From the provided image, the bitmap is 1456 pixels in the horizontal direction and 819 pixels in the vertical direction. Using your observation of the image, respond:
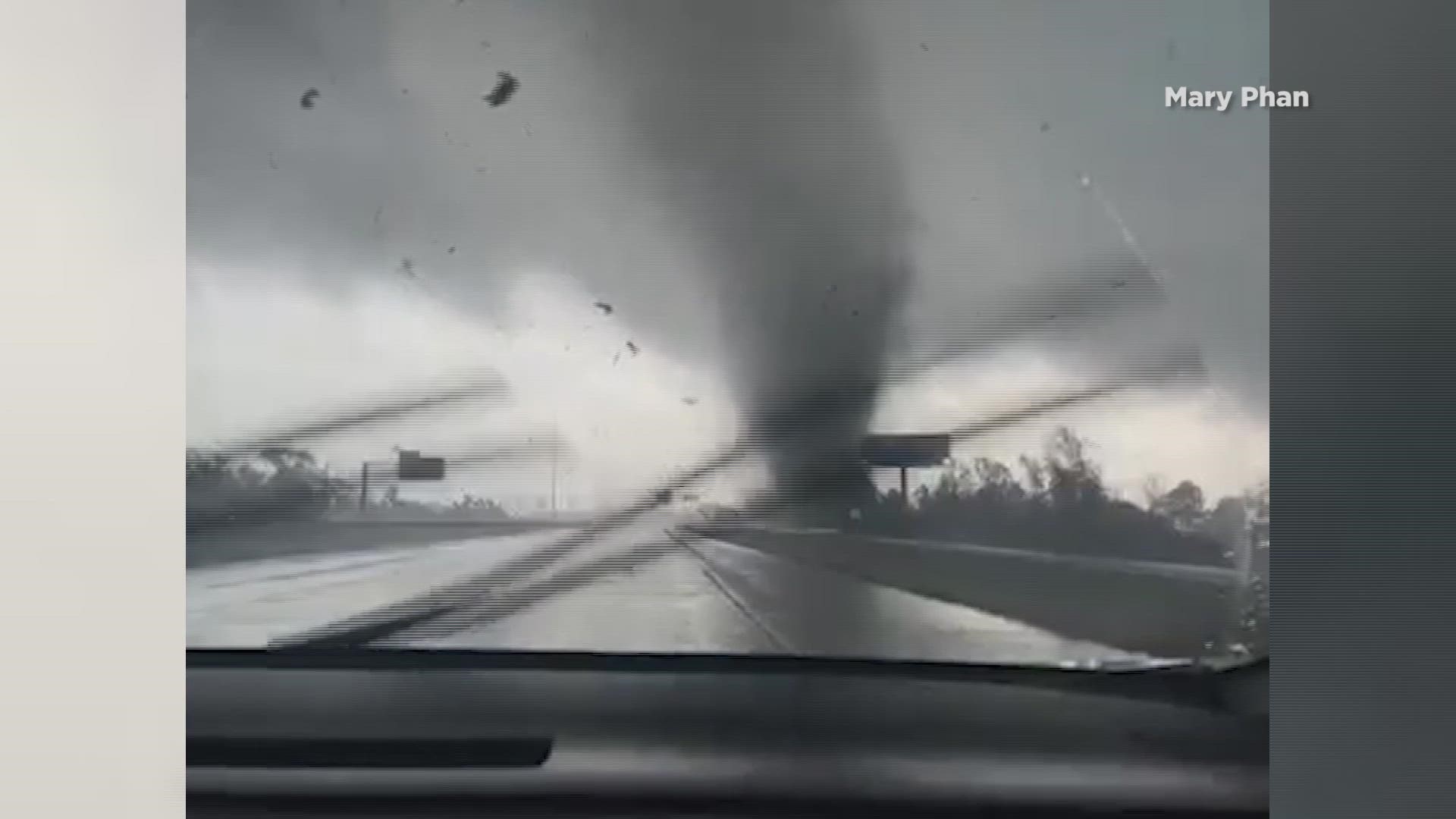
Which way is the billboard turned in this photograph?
toward the camera
